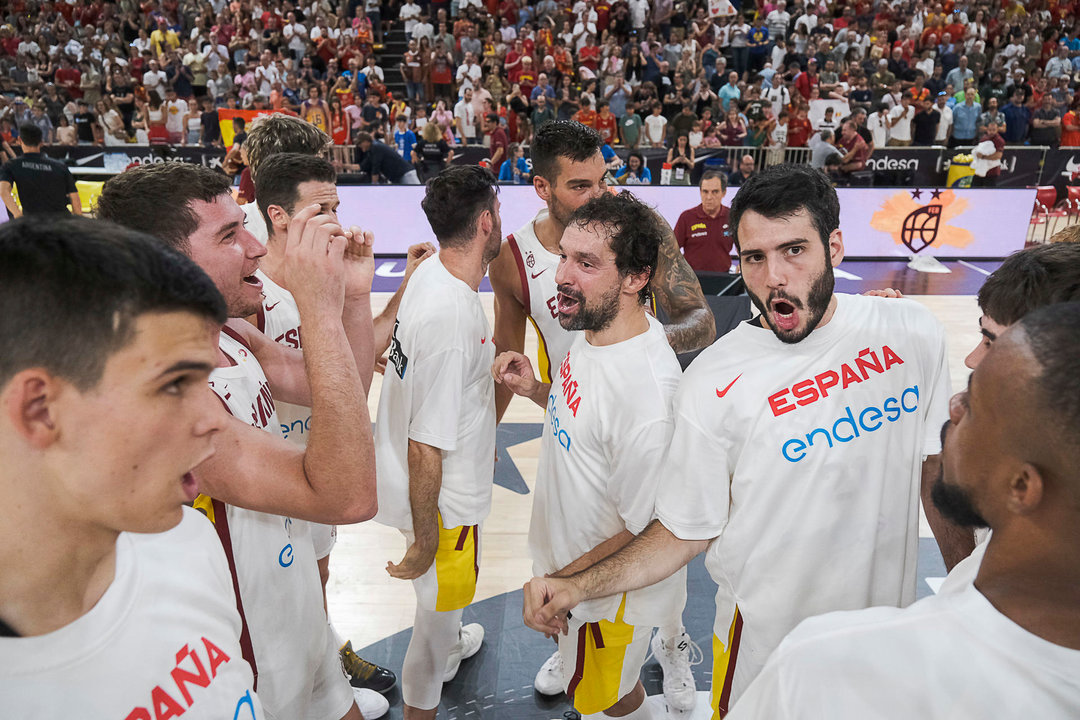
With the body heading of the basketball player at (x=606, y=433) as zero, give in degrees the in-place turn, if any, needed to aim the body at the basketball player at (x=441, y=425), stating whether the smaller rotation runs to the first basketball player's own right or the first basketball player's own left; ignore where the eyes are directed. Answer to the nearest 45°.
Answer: approximately 90° to the first basketball player's own right

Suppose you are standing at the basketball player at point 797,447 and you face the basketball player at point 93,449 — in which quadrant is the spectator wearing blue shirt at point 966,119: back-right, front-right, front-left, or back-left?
back-right

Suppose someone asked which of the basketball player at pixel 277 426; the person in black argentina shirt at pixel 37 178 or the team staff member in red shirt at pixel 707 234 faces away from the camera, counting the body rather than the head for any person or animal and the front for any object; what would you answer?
the person in black argentina shirt

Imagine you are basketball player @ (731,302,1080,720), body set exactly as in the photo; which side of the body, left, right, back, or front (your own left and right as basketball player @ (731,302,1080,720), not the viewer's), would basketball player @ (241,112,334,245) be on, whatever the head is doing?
front

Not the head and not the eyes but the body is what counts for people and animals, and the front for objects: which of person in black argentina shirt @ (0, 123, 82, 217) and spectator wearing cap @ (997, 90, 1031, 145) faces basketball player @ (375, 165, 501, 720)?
the spectator wearing cap

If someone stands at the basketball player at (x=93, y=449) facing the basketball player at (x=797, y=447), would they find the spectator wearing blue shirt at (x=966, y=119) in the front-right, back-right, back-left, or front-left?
front-left

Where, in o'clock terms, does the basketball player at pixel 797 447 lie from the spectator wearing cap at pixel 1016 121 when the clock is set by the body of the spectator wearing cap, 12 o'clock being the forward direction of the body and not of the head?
The basketball player is roughly at 12 o'clock from the spectator wearing cap.

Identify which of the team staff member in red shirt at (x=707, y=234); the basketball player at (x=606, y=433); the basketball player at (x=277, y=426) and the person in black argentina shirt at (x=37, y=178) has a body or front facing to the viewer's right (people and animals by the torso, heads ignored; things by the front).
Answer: the basketball player at (x=277, y=426)

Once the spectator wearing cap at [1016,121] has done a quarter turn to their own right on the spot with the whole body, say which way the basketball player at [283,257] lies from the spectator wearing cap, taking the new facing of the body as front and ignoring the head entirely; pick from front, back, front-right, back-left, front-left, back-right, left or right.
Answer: left

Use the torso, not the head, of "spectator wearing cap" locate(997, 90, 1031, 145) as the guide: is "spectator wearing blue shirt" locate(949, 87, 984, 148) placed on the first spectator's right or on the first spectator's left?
on the first spectator's right

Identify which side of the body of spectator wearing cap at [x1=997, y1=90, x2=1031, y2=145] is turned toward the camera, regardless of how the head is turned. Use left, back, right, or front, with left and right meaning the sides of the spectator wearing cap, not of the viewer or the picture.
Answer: front

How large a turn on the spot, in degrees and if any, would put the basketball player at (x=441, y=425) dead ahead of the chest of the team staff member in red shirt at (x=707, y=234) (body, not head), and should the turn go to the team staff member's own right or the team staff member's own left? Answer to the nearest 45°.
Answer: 0° — they already face them

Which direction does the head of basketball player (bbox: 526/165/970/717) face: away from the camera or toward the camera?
toward the camera

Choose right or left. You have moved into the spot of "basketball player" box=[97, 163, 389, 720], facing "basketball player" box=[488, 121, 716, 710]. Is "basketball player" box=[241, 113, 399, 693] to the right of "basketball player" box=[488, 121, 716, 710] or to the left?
left

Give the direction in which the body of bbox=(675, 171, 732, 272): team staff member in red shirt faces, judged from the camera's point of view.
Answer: toward the camera

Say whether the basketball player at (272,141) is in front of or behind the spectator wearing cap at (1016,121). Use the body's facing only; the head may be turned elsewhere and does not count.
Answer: in front

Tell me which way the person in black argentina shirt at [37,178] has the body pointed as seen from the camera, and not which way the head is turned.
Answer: away from the camera
